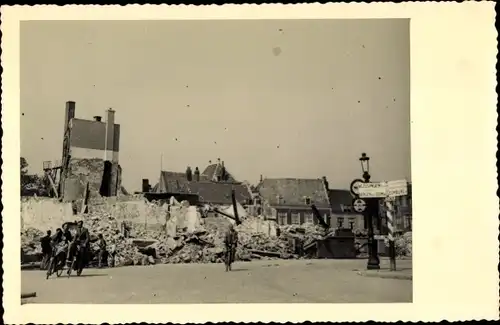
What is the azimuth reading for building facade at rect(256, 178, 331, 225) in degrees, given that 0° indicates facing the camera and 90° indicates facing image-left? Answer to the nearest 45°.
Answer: approximately 0°

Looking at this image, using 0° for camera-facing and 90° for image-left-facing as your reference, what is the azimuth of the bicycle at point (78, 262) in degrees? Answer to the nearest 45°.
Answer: approximately 45°

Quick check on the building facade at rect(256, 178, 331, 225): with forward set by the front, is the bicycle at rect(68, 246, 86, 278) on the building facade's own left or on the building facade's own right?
on the building facade's own right
